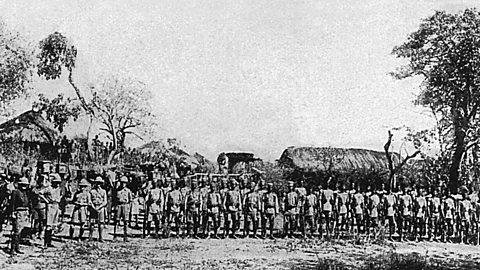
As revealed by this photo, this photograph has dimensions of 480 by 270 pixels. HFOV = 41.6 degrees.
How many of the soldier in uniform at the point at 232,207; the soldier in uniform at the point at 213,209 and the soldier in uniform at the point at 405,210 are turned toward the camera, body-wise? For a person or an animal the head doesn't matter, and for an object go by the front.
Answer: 3

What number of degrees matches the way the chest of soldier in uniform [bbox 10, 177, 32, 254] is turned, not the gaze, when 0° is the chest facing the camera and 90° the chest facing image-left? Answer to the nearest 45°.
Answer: approximately 315°

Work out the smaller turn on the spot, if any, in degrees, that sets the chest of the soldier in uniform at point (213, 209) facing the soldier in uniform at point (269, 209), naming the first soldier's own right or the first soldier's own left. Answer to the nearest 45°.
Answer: approximately 90° to the first soldier's own left

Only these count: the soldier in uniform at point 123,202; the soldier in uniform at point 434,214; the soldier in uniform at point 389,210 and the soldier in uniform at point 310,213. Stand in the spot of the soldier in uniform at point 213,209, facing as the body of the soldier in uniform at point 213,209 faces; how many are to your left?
3

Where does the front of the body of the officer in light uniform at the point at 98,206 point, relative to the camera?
toward the camera

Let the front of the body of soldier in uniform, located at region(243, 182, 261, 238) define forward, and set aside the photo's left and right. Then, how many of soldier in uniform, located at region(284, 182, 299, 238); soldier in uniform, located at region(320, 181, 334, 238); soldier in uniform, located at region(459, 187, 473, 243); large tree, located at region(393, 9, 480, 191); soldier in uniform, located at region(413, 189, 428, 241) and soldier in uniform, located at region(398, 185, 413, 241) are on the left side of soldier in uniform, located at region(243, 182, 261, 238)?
6

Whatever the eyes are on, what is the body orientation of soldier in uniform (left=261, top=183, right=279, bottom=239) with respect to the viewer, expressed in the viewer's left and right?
facing the viewer

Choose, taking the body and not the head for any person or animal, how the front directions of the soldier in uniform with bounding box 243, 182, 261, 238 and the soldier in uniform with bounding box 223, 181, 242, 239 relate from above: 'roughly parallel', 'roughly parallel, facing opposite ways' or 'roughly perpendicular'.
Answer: roughly parallel

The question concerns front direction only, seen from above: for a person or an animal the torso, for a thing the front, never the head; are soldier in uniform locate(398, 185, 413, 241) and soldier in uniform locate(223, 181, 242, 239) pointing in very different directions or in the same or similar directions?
same or similar directions

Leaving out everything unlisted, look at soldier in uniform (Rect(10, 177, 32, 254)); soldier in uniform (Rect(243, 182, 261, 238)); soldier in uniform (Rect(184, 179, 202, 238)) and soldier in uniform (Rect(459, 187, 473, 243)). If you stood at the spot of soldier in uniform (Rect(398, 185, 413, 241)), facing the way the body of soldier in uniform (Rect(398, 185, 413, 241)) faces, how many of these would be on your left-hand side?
1

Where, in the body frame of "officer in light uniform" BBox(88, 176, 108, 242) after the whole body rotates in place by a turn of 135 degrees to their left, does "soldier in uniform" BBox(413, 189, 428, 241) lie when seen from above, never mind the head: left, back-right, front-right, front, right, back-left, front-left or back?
front-right

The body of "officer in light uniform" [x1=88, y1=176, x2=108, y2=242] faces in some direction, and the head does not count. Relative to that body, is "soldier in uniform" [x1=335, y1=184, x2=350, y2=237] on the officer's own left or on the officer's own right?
on the officer's own left

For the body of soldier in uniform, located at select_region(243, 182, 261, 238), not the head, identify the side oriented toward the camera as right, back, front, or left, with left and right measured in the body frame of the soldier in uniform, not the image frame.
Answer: front

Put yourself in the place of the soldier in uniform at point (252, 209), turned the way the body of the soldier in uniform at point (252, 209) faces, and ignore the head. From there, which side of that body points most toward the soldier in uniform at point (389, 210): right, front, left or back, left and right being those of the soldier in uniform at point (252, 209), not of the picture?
left
